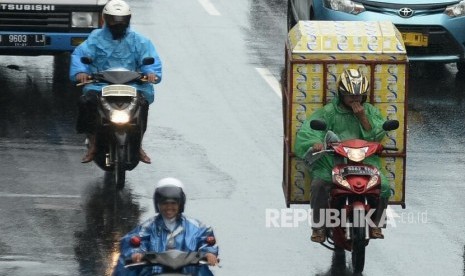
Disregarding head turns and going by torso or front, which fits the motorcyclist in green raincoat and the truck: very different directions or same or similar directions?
same or similar directions

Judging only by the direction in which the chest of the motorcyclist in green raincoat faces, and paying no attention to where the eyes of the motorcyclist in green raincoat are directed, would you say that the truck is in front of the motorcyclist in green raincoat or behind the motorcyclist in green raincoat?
behind

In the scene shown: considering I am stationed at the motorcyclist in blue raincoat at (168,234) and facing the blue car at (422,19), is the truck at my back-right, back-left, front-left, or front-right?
front-left

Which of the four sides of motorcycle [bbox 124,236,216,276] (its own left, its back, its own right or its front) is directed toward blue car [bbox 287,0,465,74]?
back

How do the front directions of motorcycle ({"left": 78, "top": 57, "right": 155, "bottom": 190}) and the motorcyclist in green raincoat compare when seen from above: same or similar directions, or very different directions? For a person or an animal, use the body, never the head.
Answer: same or similar directions

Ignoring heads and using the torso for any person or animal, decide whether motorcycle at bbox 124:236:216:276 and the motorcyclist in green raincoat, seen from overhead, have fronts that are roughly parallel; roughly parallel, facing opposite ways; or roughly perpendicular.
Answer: roughly parallel

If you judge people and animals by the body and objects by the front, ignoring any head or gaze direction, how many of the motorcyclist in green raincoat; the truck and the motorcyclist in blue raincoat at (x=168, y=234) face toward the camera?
3

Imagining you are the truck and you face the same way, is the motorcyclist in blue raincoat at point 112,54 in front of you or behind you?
in front

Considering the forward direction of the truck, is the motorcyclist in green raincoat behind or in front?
in front

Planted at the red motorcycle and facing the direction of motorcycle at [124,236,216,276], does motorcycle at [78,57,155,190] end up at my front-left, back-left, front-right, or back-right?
back-right

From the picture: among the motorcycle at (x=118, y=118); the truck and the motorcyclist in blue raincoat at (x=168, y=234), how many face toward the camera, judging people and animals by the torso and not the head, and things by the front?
3

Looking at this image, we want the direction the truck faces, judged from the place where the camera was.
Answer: facing the viewer

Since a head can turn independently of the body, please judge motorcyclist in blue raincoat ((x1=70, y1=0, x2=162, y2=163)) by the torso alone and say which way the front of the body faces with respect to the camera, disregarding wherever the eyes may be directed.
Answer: toward the camera

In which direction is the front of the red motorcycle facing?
toward the camera

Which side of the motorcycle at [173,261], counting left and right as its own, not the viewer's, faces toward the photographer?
front
